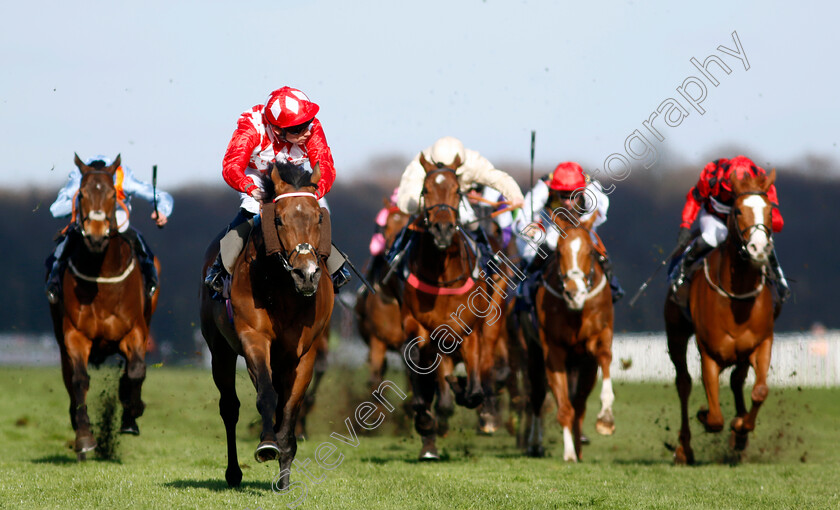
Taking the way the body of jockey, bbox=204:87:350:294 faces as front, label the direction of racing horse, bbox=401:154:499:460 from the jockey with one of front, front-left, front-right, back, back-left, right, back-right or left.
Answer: back-left

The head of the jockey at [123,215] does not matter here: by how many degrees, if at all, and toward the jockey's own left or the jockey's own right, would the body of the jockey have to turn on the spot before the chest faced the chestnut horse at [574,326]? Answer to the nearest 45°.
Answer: approximately 45° to the jockey's own left

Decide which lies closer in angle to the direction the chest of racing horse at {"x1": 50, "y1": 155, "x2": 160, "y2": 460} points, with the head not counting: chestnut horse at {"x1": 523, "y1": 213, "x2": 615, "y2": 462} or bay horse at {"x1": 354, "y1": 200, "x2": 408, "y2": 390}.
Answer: the chestnut horse

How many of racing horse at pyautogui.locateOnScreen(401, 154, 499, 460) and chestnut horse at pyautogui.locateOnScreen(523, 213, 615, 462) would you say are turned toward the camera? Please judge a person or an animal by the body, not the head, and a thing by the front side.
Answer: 2

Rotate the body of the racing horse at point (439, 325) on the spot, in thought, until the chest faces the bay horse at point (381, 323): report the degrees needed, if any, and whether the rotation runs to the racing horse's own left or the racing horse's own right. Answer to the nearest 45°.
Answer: approximately 180°
